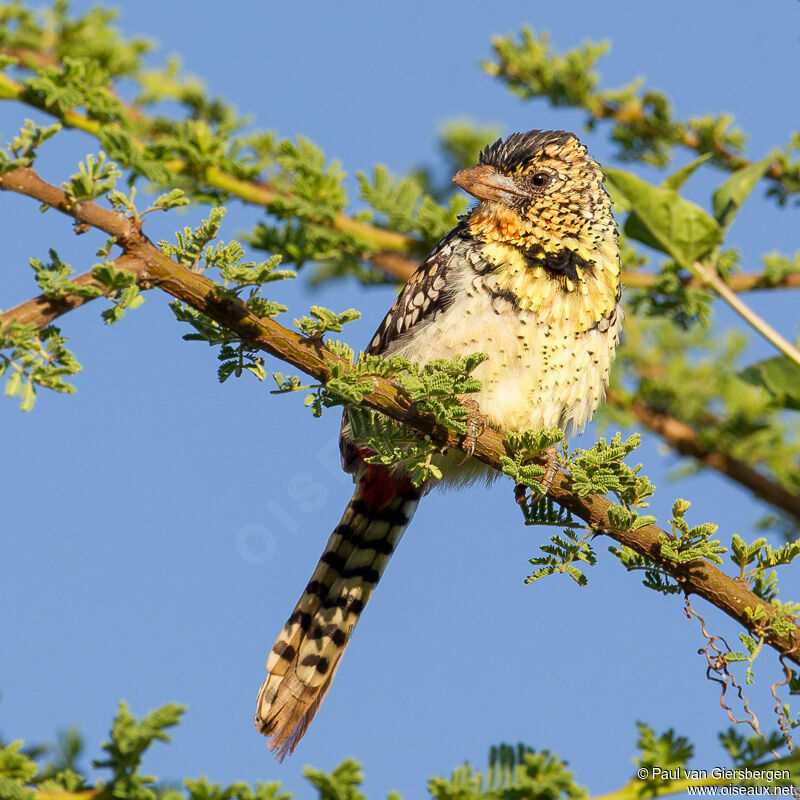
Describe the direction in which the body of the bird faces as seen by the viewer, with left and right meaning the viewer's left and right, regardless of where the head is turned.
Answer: facing the viewer and to the right of the viewer

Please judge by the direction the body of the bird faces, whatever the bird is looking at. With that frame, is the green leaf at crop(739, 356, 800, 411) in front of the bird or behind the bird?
in front

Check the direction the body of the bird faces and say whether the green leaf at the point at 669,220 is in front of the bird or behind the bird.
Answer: behind

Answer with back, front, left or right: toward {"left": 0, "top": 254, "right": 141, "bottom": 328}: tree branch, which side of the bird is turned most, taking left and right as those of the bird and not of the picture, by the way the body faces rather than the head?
right
